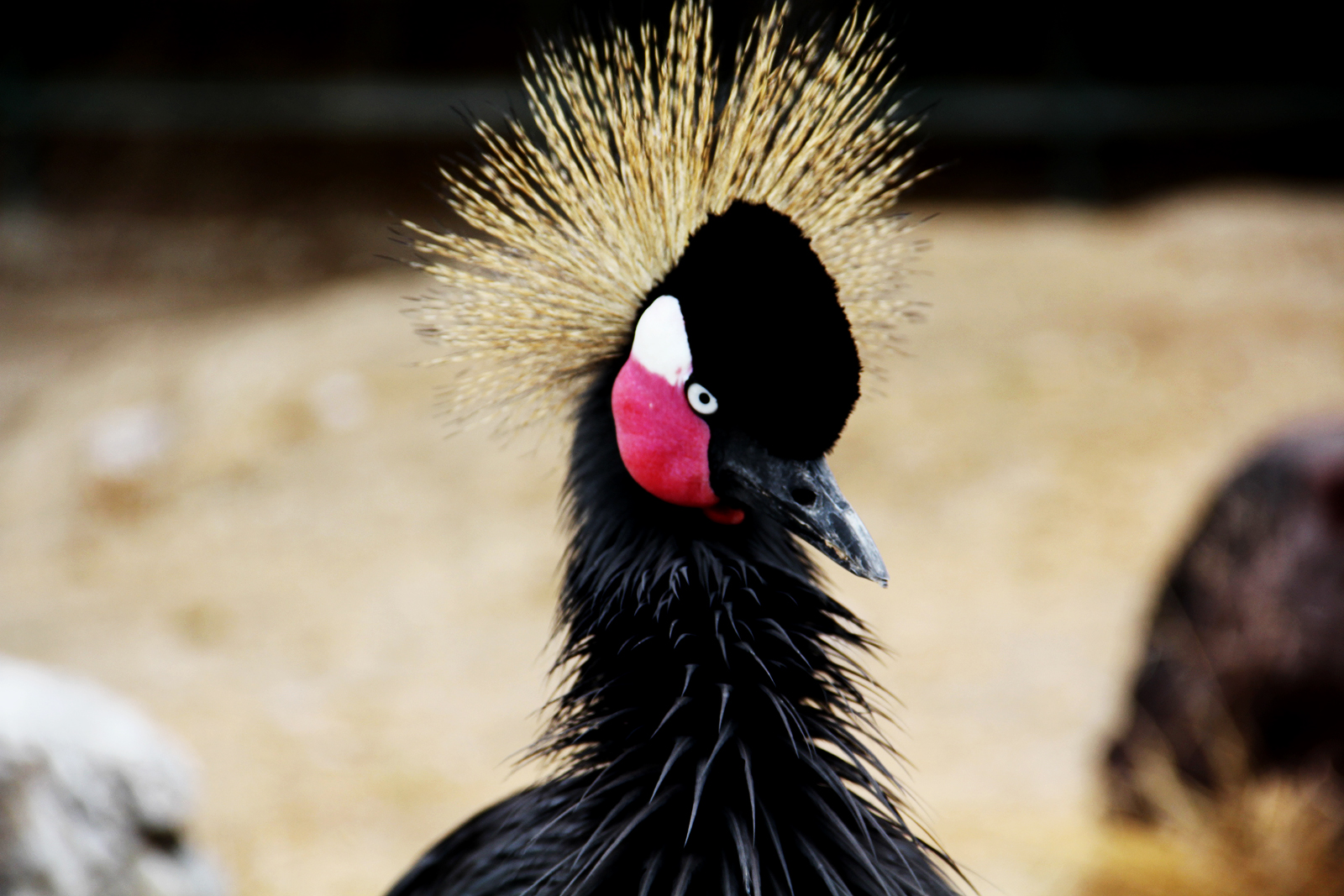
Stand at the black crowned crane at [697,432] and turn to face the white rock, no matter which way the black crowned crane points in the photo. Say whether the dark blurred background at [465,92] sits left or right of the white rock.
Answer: right

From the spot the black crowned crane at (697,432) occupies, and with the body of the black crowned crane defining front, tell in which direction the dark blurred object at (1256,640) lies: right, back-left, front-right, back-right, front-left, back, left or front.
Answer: left

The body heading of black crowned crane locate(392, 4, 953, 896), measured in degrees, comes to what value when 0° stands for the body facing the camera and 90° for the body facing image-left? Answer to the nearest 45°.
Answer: approximately 315°

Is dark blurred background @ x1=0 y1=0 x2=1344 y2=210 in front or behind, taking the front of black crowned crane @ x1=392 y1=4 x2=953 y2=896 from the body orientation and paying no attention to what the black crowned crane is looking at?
behind
